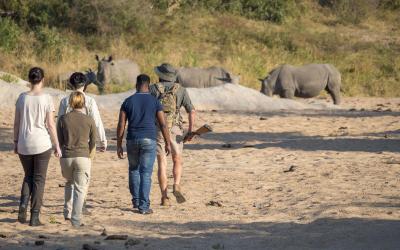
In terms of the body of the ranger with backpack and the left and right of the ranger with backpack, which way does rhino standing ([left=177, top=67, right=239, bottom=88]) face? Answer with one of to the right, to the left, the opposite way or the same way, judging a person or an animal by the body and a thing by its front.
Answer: to the right

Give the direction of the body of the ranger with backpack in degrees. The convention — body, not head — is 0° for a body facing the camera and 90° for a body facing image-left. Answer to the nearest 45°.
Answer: approximately 180°

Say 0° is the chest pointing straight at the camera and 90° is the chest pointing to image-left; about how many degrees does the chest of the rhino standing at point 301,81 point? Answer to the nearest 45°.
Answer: approximately 90°

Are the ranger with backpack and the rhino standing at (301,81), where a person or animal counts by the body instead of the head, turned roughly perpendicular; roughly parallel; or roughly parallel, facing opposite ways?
roughly perpendicular

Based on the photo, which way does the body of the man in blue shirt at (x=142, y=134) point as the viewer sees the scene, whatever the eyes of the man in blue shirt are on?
away from the camera

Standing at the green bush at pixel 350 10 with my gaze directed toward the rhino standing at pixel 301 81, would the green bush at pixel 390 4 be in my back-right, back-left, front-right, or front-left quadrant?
back-left

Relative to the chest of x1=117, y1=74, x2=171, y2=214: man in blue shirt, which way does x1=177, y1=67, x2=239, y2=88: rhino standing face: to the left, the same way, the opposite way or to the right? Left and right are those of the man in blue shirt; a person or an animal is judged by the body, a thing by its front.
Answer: to the right

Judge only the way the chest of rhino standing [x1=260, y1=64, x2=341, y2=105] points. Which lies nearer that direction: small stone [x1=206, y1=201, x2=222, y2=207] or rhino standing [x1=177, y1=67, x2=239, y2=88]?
the rhino standing

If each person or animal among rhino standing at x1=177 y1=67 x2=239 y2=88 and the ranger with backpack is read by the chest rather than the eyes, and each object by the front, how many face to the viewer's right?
1

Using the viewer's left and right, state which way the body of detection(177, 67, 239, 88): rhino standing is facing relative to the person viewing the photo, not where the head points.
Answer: facing to the right of the viewer
